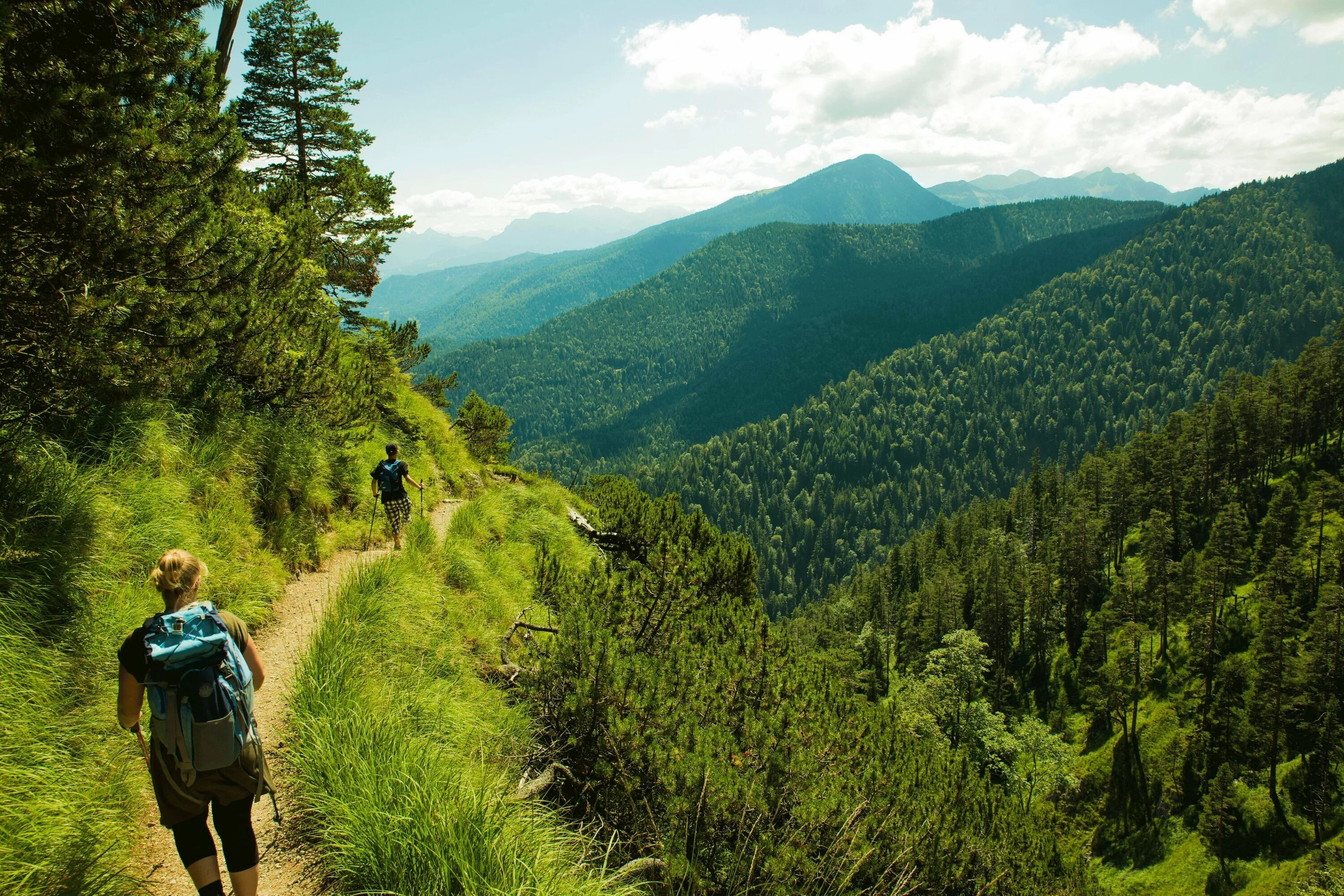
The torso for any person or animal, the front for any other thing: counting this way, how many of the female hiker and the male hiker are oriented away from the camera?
2

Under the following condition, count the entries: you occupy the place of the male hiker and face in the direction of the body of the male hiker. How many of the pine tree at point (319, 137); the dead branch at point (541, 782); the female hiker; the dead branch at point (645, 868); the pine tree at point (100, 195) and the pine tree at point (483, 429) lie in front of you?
2

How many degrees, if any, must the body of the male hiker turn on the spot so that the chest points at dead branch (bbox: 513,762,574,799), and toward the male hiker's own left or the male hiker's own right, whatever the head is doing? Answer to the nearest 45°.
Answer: approximately 180°

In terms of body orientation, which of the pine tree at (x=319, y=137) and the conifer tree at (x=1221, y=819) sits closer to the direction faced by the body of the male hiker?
the pine tree

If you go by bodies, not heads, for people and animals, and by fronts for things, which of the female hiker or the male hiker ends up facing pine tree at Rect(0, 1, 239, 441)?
the female hiker

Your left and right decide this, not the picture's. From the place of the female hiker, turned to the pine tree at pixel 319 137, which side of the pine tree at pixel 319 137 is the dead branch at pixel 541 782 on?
right

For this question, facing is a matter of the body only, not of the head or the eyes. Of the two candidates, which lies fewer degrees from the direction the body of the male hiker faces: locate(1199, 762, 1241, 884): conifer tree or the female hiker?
the conifer tree

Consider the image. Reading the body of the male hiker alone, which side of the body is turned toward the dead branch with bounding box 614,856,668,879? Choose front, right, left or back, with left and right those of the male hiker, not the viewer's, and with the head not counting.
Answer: back

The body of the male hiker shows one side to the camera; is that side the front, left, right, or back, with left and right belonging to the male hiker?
back

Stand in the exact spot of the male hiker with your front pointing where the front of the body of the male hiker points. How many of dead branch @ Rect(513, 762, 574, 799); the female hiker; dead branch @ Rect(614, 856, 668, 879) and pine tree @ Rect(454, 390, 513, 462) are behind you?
3

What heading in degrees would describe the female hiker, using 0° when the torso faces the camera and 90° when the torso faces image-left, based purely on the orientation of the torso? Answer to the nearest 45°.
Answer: approximately 180°
